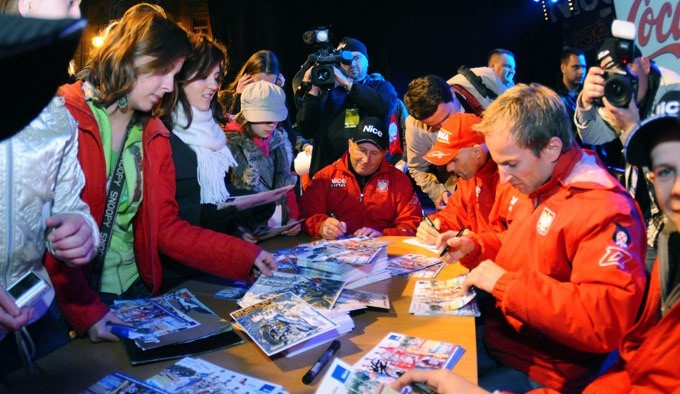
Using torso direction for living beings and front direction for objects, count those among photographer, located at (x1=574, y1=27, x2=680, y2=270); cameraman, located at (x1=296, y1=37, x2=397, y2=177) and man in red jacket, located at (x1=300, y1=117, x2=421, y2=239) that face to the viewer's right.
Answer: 0

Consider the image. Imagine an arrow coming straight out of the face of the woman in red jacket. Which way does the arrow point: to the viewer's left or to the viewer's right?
to the viewer's right

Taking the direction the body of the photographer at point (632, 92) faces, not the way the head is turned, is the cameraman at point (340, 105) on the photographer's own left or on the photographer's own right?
on the photographer's own right

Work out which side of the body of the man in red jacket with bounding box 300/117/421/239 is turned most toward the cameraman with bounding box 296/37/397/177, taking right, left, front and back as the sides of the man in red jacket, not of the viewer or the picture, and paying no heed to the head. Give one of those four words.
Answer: back

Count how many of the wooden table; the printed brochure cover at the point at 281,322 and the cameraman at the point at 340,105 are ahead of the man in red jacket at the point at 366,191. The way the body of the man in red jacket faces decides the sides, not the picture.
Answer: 2

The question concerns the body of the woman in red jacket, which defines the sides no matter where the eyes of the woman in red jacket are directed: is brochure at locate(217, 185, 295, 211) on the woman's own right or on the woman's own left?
on the woman's own left

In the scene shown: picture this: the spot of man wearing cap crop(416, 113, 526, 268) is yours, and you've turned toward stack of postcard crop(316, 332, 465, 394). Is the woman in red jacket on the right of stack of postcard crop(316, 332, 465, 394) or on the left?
right

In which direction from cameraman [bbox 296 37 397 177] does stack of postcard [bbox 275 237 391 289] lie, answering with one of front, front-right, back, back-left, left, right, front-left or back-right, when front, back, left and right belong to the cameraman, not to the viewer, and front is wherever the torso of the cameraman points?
front-left

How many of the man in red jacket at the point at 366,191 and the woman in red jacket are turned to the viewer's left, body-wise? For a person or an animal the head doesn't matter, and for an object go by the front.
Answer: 0

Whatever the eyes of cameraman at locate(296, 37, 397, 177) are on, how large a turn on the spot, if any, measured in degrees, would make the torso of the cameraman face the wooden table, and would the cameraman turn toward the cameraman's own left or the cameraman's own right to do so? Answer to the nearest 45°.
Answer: approximately 45° to the cameraman's own left

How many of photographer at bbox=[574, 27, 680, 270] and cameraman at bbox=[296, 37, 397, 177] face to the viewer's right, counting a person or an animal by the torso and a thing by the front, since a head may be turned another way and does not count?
0

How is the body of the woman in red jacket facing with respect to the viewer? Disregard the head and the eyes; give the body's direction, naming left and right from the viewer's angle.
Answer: facing the viewer and to the right of the viewer

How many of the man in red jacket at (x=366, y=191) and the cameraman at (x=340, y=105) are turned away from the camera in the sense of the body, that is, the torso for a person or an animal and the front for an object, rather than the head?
0

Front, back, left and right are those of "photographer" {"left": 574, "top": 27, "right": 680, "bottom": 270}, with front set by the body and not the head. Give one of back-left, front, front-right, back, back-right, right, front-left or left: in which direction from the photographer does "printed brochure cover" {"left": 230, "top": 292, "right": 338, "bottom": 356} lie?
front

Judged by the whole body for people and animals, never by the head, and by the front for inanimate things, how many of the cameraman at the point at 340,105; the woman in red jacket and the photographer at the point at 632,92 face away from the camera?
0

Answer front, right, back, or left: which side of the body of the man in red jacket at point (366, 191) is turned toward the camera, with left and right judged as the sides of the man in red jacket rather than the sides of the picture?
front

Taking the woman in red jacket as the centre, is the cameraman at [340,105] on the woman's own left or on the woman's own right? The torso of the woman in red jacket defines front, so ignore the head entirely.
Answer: on the woman's own left

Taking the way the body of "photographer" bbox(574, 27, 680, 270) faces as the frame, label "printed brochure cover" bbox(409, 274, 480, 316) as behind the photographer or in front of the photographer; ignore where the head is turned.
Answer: in front

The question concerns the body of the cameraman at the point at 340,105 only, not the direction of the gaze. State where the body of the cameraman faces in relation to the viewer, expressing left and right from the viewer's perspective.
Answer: facing the viewer and to the left of the viewer
